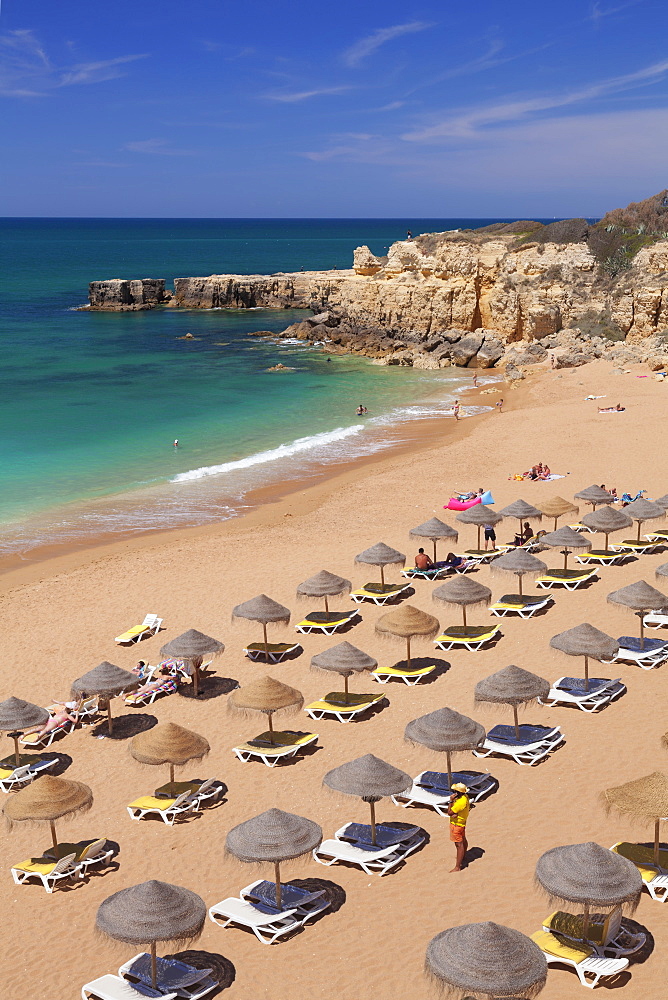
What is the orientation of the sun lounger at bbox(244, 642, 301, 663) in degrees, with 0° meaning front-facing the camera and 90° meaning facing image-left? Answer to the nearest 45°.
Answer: approximately 90°

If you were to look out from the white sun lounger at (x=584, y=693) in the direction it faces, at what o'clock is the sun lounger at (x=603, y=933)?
The sun lounger is roughly at 9 o'clock from the white sun lounger.

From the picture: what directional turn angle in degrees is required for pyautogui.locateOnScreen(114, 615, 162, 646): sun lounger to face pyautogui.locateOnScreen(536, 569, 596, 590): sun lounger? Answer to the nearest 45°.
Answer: approximately 135° to its left

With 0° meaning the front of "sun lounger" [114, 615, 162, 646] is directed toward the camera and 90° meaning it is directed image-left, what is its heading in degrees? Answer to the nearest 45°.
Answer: approximately 45°

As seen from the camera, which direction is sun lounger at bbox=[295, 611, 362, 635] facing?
to the viewer's left

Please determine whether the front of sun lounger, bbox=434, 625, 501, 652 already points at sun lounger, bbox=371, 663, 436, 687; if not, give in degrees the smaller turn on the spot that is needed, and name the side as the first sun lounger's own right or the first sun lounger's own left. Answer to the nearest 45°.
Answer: approximately 45° to the first sun lounger's own left

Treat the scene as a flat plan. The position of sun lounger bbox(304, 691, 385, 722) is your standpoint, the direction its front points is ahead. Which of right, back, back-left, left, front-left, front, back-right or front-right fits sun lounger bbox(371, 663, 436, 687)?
back
